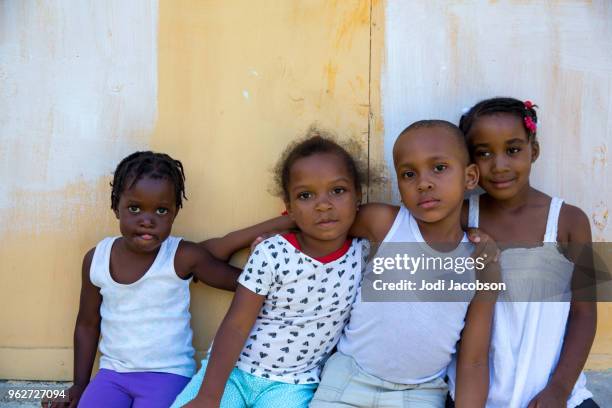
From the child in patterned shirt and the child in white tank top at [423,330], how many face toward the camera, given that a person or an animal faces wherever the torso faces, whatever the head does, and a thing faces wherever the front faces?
2

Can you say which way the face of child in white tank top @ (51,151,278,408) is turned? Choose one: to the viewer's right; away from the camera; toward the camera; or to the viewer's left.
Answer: toward the camera

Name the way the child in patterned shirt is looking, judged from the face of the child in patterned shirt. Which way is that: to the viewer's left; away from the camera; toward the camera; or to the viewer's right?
toward the camera

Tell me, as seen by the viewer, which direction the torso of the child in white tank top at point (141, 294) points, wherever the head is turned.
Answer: toward the camera

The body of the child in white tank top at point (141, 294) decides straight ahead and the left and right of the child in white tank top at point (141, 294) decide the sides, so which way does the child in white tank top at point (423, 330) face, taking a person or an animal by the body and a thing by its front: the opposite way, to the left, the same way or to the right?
the same way

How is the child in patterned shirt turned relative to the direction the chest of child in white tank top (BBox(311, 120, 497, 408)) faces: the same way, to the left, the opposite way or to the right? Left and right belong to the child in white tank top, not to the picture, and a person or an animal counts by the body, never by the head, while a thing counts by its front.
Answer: the same way

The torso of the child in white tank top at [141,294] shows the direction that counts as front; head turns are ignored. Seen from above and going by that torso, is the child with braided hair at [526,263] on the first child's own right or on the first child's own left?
on the first child's own left

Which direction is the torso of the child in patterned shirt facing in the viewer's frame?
toward the camera

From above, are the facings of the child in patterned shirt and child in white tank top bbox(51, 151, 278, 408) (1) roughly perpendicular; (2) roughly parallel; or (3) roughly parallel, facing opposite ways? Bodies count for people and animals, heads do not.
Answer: roughly parallel

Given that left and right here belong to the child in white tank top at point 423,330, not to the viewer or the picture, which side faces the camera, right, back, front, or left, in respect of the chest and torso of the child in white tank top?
front
